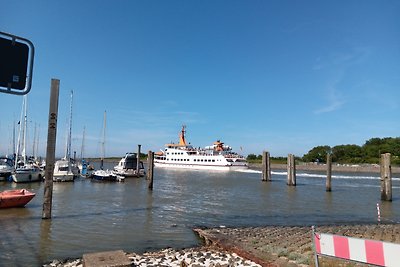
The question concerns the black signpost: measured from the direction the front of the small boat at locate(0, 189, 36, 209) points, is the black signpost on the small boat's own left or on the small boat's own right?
on the small boat's own right

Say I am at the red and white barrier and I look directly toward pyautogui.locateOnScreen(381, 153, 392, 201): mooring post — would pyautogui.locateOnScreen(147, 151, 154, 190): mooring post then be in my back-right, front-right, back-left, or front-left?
front-left

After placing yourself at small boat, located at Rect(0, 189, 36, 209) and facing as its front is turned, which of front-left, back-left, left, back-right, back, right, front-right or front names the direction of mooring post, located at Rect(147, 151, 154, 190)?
front-left

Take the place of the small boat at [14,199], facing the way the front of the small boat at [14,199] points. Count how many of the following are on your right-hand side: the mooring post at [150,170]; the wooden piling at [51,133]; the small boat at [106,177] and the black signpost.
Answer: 2

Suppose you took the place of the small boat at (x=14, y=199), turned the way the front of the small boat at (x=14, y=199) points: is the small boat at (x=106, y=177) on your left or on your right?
on your left

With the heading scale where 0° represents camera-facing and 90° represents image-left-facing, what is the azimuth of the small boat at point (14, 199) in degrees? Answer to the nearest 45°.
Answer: approximately 270°

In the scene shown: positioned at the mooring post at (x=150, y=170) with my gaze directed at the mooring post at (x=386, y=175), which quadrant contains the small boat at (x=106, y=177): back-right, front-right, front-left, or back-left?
back-left

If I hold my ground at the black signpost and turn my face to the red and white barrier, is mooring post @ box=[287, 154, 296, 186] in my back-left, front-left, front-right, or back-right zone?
front-left

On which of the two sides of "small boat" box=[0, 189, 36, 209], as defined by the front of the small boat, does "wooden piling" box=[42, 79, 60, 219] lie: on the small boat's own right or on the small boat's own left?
on the small boat's own right

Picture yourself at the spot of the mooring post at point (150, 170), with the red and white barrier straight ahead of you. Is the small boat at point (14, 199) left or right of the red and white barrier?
right
